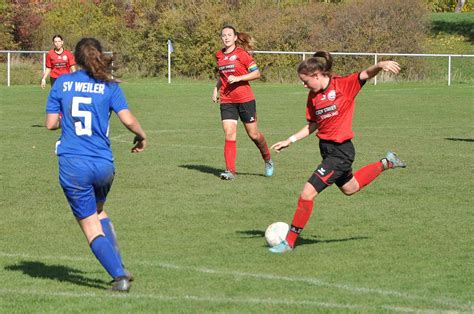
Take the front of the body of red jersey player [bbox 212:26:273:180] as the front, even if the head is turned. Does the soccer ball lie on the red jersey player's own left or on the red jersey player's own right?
on the red jersey player's own left

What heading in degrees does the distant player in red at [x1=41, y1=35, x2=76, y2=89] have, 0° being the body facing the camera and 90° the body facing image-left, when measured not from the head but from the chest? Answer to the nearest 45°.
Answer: approximately 0°

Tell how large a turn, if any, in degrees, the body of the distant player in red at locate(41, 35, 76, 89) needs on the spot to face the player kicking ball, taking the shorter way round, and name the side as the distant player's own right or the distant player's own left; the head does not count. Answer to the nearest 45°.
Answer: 0° — they already face them

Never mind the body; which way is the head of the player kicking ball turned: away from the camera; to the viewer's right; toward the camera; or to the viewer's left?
to the viewer's left

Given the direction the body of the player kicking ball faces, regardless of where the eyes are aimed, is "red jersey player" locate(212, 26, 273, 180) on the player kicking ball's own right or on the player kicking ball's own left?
on the player kicking ball's own right

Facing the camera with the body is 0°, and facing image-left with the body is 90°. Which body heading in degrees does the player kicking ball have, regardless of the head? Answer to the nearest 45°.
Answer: approximately 45°

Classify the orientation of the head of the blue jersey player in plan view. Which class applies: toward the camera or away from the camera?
away from the camera

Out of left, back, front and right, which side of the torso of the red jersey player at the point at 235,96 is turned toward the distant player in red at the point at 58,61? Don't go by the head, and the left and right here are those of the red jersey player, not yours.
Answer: right

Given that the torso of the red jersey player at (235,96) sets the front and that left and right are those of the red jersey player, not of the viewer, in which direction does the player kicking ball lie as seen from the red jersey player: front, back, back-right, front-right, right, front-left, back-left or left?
front-left

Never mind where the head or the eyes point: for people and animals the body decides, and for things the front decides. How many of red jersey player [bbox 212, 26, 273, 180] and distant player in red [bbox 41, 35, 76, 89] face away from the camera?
0

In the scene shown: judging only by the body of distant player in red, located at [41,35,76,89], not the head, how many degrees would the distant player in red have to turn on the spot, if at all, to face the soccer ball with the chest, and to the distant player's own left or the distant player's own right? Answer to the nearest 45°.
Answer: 0° — they already face it

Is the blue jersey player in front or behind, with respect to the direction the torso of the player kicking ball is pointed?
in front
